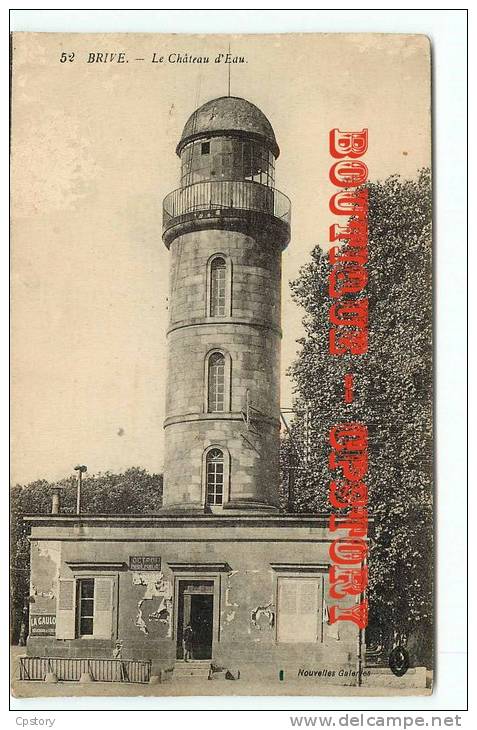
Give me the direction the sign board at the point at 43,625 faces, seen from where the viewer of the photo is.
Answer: facing the viewer

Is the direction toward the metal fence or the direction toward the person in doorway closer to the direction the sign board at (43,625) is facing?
the metal fence

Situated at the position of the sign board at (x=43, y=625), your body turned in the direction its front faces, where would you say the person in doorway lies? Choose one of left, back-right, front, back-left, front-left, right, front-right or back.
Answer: left

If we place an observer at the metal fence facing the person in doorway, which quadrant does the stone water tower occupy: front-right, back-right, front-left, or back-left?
front-left

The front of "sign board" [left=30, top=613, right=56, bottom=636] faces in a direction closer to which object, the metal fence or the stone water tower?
the metal fence

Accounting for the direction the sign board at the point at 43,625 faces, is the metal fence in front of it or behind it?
in front
